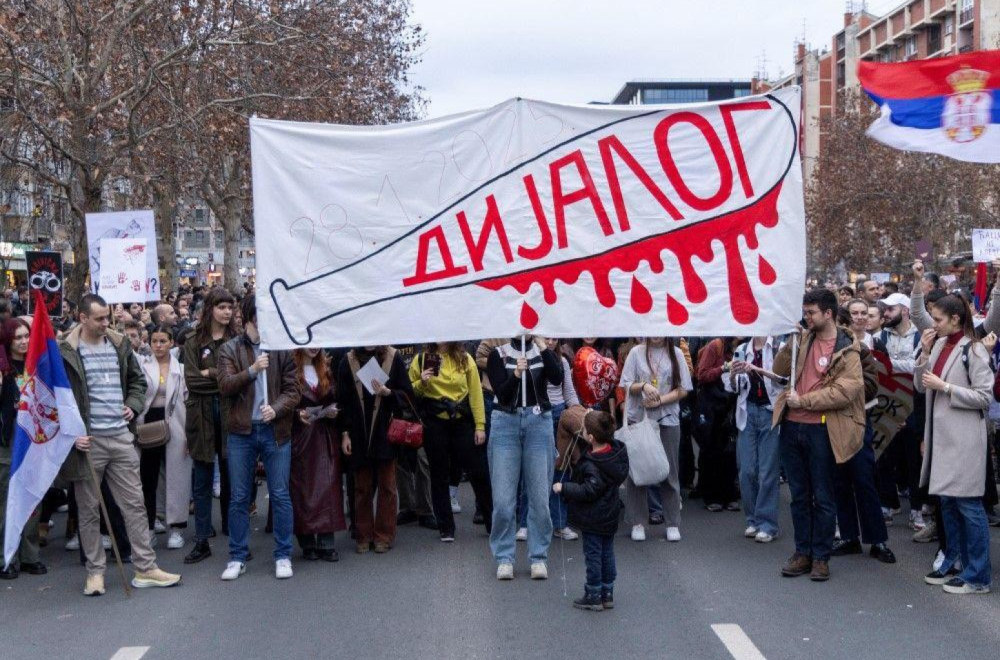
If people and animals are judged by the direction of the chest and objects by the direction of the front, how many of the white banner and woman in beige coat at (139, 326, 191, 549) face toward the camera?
2

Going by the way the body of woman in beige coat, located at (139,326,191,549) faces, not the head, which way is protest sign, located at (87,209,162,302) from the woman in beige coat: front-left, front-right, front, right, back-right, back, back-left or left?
back

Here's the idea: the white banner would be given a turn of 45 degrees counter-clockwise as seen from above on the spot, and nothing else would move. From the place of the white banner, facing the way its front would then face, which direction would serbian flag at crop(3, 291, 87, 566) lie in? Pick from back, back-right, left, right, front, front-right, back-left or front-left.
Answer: back-right

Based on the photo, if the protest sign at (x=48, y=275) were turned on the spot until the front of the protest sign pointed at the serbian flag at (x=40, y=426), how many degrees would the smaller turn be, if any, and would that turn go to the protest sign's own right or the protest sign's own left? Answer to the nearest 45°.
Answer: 0° — it already faces it

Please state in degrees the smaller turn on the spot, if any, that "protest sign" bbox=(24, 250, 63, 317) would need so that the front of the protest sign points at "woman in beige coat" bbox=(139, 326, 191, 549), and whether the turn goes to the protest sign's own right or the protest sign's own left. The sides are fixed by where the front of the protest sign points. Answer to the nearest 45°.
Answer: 0° — it already faces them

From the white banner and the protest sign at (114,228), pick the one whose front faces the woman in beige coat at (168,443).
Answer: the protest sign

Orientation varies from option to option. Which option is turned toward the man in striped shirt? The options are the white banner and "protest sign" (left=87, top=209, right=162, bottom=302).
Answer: the protest sign

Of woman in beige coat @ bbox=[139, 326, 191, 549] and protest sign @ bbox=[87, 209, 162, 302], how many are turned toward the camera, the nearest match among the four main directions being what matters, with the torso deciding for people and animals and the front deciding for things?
2
